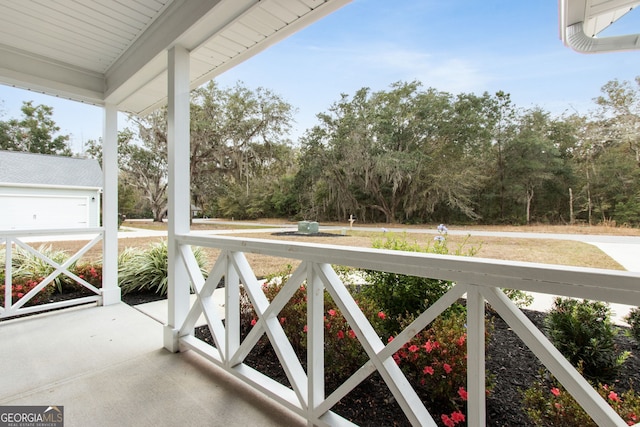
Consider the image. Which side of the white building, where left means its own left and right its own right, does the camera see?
front

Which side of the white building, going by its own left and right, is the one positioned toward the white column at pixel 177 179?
front

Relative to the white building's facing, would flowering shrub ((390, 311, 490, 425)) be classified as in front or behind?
in front

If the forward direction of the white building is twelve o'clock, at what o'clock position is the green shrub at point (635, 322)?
The green shrub is roughly at 11 o'clock from the white building.

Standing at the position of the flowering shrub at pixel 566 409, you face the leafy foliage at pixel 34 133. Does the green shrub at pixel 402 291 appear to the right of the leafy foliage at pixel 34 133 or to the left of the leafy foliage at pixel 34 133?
right

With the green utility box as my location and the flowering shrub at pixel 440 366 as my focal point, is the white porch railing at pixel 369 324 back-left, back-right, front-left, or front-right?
front-right

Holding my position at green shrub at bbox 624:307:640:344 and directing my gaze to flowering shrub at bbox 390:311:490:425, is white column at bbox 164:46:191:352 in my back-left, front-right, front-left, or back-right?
front-right

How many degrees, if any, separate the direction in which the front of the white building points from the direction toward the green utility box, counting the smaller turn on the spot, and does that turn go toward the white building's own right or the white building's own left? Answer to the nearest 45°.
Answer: approximately 45° to the white building's own left
